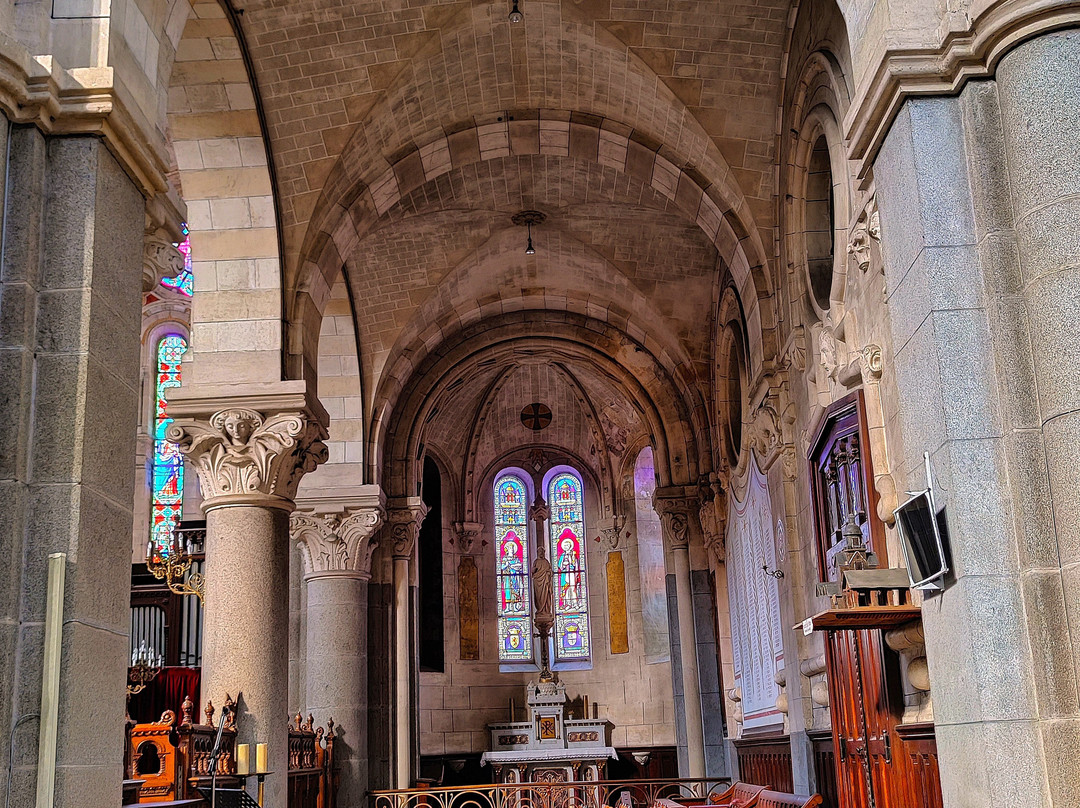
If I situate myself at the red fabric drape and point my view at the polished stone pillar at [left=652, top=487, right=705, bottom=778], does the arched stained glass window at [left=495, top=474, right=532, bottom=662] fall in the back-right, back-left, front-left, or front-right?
front-left

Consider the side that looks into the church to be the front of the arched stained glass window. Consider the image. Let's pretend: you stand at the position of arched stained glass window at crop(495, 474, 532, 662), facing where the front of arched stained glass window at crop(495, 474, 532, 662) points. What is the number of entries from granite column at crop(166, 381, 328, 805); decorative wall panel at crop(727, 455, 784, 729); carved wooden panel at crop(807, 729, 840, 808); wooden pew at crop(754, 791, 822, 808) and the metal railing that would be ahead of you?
5

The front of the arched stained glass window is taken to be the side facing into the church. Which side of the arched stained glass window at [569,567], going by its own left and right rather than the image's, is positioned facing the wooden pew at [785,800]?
front

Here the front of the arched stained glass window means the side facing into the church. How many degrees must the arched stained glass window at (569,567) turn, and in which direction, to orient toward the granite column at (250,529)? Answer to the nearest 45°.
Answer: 0° — it already faces it

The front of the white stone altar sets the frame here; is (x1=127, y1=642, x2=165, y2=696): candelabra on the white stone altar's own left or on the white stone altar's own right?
on the white stone altar's own right

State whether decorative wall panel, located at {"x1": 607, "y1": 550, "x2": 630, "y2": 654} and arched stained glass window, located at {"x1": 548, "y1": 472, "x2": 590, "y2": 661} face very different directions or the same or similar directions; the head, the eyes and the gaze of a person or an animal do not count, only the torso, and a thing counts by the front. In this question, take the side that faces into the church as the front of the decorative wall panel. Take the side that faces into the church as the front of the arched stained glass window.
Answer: same or similar directions

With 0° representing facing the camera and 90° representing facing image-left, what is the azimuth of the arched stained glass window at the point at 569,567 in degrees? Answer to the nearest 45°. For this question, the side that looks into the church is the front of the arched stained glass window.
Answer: approximately 0°

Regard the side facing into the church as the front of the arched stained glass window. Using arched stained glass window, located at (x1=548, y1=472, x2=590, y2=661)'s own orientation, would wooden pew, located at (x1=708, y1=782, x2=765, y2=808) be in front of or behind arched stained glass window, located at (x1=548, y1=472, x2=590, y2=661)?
in front

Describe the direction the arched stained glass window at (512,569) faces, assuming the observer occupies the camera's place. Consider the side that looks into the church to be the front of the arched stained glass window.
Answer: facing the viewer

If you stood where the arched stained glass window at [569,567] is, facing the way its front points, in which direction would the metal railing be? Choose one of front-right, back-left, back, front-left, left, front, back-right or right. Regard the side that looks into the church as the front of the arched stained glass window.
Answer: front

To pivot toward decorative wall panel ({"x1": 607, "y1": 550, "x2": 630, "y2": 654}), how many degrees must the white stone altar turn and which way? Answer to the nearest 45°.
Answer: approximately 135° to its left

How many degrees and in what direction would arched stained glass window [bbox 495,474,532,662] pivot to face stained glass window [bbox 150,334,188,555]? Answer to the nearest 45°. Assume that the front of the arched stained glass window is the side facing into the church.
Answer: approximately 45° to its right

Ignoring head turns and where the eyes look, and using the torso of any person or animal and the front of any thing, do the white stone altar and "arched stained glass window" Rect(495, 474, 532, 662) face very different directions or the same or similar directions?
same or similar directions

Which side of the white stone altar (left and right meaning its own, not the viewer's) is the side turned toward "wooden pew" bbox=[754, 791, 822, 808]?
front
